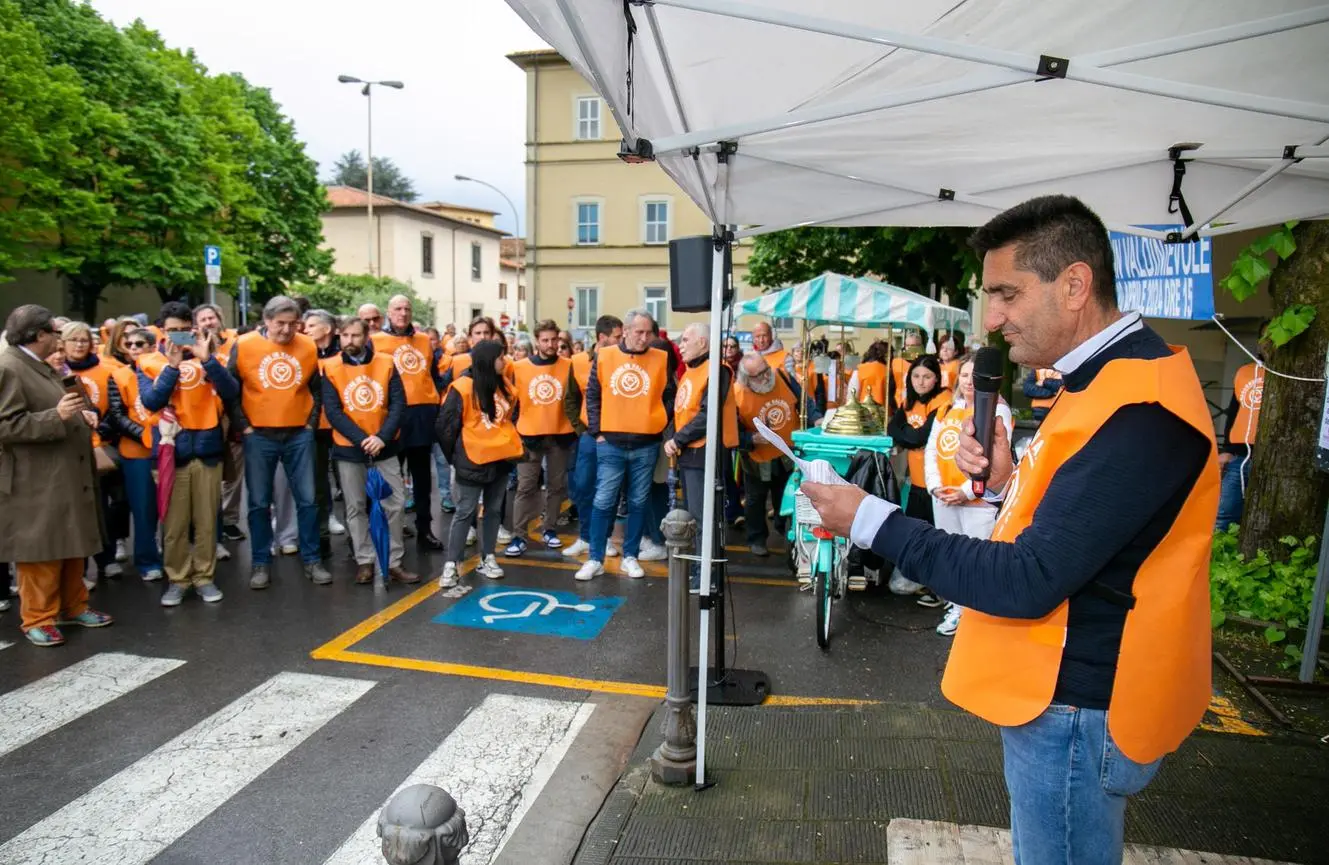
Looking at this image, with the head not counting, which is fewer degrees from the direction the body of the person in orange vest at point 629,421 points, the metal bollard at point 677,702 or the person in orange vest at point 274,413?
the metal bollard

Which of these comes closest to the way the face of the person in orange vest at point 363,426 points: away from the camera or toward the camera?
toward the camera

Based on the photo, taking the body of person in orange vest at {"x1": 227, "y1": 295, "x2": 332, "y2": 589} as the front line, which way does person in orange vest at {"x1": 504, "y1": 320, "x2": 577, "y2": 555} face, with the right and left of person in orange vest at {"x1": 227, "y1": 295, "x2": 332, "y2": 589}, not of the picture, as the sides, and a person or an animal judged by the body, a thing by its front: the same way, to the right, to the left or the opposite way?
the same way

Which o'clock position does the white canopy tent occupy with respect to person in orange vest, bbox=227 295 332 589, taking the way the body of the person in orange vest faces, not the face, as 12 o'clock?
The white canopy tent is roughly at 11 o'clock from the person in orange vest.

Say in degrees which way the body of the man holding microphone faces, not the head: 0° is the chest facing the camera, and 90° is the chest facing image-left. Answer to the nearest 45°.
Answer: approximately 90°

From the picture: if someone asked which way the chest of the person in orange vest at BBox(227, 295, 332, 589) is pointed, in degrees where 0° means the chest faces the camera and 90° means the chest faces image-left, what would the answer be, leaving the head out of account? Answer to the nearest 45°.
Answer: approximately 0°

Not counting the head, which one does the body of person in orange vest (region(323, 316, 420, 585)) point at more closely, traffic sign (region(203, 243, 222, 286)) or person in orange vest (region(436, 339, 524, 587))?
the person in orange vest

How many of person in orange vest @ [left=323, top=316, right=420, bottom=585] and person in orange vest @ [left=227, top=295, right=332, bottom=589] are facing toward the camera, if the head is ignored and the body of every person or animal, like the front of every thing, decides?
2

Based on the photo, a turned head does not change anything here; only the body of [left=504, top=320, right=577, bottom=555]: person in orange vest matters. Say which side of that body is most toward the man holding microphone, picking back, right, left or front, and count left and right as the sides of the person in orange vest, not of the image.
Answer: front

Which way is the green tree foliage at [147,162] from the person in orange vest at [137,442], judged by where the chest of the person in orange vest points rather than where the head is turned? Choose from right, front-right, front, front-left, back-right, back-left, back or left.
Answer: back-left

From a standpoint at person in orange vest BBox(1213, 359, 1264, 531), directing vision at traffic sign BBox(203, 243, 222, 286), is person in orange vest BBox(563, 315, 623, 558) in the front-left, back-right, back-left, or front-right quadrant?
front-left

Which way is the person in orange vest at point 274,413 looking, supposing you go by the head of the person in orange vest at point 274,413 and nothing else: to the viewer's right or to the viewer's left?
to the viewer's right

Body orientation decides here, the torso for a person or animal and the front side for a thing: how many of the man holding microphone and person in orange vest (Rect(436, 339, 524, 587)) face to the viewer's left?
1

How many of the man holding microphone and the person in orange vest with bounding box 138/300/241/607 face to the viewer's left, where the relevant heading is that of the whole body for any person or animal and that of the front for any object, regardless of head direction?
1

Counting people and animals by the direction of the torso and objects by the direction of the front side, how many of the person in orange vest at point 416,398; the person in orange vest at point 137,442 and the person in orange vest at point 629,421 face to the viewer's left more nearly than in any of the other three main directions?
0

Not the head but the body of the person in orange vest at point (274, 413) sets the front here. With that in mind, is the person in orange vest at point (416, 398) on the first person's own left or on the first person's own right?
on the first person's own left

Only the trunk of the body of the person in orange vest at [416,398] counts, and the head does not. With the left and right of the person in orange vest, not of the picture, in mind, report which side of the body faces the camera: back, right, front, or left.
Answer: front

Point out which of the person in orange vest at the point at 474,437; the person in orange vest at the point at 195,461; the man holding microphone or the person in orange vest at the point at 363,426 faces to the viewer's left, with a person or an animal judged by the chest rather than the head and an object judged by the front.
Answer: the man holding microphone

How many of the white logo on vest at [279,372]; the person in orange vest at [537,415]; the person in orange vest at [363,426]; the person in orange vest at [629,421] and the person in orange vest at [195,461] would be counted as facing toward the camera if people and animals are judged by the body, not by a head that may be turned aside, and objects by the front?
5

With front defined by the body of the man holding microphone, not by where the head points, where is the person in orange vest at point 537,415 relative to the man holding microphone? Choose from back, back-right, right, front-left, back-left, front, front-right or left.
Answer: front-right

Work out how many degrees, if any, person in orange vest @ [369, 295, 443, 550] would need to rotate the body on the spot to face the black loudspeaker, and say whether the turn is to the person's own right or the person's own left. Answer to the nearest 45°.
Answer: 0° — they already face it
